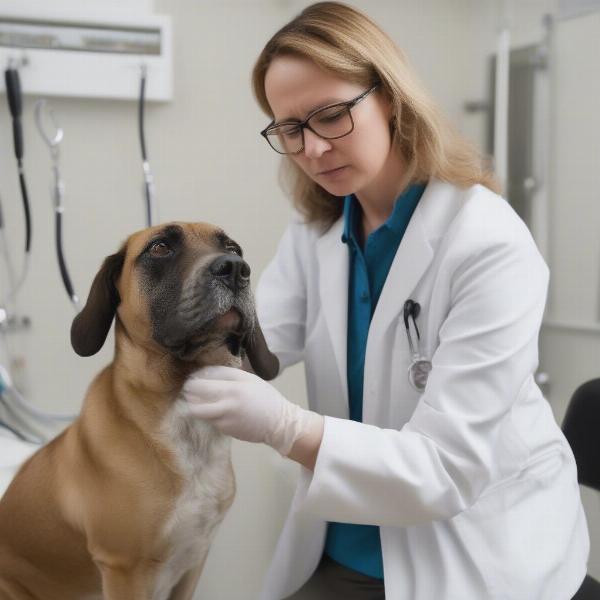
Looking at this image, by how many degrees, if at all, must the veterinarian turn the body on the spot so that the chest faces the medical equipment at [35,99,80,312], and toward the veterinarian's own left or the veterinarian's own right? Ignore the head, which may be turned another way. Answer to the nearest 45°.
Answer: approximately 90° to the veterinarian's own right

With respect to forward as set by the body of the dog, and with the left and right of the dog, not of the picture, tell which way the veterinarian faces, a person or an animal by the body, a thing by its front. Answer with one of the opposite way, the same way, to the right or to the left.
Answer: to the right

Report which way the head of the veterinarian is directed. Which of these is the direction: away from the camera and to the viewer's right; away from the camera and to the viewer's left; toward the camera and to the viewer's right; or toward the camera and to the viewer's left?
toward the camera and to the viewer's left

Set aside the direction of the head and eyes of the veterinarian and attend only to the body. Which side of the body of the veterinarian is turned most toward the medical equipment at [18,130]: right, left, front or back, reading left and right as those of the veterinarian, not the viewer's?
right

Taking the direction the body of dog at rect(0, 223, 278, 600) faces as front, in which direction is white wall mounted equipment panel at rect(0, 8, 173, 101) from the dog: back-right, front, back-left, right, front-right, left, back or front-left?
back-left

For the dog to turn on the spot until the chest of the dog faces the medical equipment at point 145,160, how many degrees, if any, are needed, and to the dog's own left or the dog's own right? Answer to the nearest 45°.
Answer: approximately 135° to the dog's own left

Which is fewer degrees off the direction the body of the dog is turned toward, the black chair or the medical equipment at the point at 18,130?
the black chair

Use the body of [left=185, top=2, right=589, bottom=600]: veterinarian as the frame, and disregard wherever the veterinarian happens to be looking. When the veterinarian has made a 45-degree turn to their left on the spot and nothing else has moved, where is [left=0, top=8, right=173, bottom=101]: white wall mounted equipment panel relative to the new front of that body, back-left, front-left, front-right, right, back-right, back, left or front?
back-right

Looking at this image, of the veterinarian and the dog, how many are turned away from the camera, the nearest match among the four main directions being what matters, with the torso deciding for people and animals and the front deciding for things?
0
